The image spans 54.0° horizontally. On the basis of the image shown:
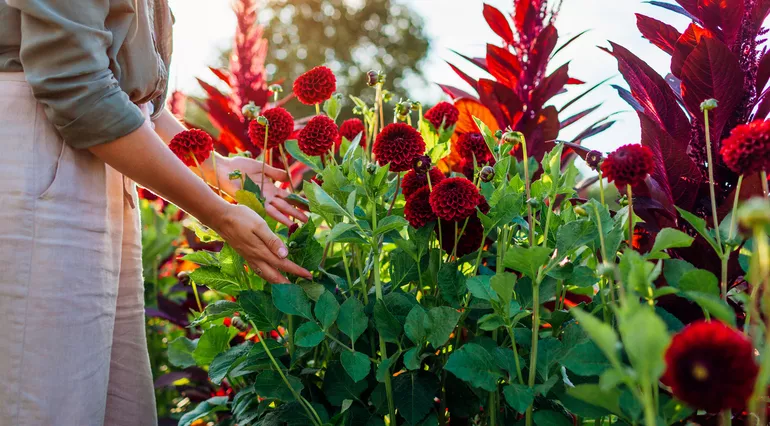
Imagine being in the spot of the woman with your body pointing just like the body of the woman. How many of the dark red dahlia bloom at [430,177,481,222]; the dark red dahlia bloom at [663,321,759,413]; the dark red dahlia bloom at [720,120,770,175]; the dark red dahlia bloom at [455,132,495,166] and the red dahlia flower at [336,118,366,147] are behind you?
0

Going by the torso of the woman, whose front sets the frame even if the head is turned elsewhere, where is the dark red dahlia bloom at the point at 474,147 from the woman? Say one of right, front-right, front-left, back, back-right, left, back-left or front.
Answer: front

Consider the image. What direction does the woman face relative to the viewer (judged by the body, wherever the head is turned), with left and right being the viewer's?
facing to the right of the viewer

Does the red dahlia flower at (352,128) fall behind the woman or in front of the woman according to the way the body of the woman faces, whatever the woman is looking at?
in front

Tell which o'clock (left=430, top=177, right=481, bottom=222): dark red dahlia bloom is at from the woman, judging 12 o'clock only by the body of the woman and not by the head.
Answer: The dark red dahlia bloom is roughly at 1 o'clock from the woman.

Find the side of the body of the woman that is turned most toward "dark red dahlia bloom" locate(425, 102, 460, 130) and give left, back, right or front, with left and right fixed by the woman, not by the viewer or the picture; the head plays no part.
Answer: front

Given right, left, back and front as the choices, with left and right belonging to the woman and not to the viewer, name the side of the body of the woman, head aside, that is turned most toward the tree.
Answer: left

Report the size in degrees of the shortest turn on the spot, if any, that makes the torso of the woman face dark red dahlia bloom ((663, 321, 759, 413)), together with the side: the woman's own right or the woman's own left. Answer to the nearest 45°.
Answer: approximately 45° to the woman's own right

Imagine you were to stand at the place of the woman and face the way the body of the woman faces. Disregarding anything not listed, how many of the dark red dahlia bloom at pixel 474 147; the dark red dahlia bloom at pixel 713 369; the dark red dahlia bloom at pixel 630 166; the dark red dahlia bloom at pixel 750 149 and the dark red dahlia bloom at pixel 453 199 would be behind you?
0

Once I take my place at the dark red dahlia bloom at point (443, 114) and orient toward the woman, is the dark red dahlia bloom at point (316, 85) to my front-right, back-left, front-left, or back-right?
front-right
